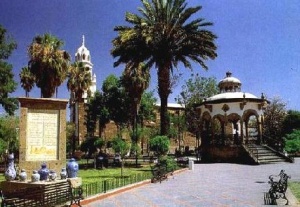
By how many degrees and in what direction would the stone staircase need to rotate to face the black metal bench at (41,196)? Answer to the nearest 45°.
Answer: approximately 45° to its right

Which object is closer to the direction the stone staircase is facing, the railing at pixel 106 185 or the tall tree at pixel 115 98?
the railing

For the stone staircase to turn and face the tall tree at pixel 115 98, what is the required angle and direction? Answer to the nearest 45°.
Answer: approximately 180°

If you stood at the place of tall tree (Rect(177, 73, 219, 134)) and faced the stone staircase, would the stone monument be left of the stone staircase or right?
right

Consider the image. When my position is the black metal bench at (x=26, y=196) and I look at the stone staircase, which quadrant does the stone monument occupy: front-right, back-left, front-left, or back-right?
front-left

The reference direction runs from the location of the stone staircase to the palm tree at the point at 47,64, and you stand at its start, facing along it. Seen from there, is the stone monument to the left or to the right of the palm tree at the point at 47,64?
left

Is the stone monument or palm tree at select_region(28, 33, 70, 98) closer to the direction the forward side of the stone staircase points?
the stone monument

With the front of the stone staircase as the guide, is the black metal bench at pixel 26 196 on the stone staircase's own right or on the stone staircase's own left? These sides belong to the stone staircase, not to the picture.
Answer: on the stone staircase's own right

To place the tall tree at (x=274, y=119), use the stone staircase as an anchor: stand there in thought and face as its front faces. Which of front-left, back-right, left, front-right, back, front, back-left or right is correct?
back-left

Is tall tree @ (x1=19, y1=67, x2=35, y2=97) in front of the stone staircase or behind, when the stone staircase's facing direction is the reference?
behind

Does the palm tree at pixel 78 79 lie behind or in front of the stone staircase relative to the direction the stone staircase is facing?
behind

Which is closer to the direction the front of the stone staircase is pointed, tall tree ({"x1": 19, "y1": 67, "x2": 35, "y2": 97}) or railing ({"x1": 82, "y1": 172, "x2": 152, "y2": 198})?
the railing

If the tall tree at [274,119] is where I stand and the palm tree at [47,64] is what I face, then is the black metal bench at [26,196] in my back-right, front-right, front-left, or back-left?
front-left
